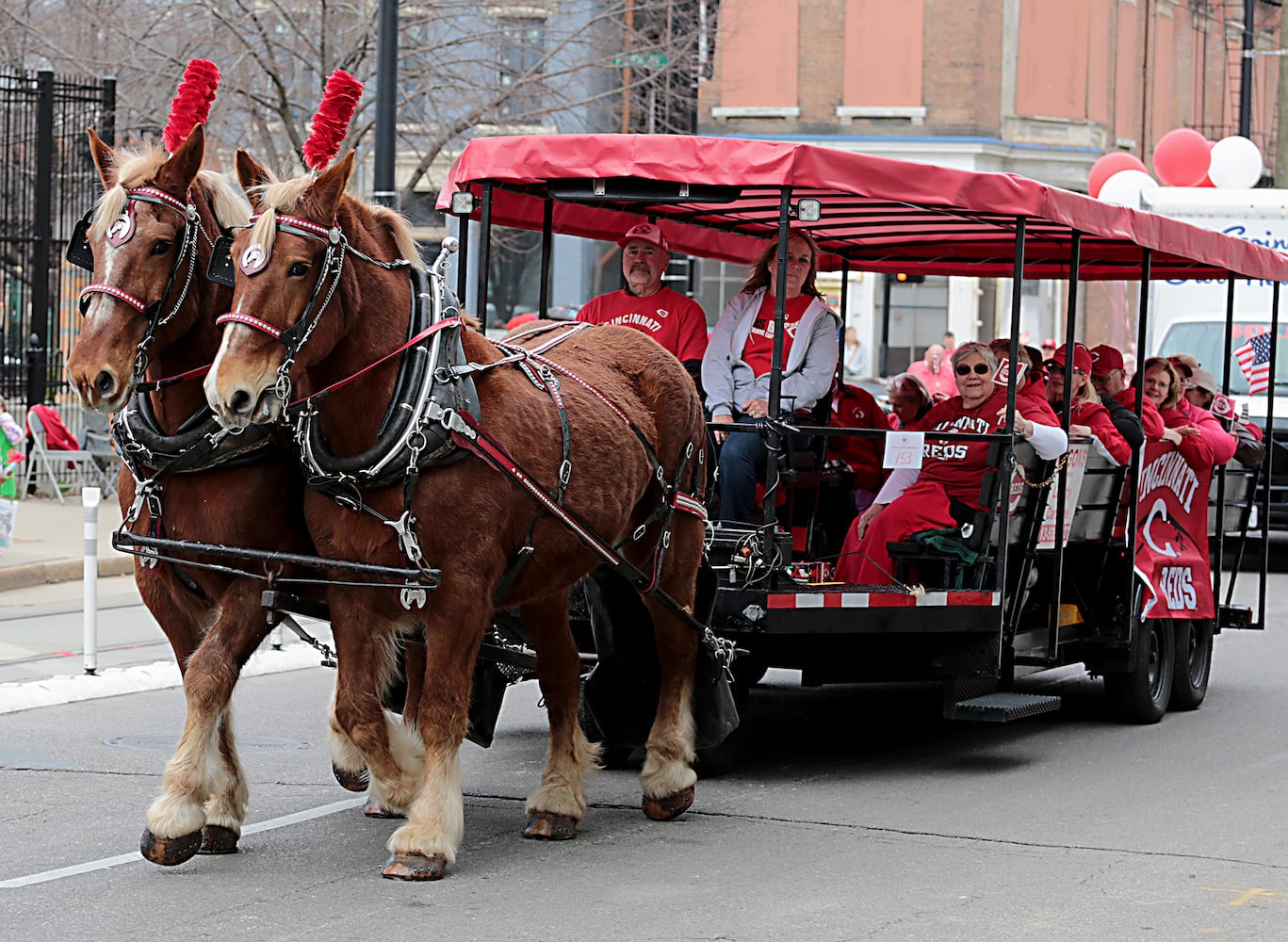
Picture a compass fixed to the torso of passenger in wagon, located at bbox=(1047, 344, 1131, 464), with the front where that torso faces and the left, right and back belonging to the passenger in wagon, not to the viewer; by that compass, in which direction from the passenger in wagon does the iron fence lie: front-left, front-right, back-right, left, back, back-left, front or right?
right

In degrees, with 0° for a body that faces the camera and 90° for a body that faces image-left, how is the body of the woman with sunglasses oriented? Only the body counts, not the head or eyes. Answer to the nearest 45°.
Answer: approximately 45°

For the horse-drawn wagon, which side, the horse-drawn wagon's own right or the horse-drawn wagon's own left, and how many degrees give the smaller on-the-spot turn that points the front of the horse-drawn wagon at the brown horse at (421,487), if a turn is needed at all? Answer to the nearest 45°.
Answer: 0° — it already faces it

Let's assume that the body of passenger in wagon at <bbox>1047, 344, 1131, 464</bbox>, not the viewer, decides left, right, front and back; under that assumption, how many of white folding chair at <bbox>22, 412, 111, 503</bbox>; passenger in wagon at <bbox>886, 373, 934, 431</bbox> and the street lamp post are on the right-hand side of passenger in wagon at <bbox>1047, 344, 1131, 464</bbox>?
3

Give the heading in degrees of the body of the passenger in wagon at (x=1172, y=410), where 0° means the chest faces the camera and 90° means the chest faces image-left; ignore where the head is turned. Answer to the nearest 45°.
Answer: approximately 45°

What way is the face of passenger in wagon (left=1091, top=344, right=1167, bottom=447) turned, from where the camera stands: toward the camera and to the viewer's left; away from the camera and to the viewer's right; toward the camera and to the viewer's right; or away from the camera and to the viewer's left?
toward the camera and to the viewer's left

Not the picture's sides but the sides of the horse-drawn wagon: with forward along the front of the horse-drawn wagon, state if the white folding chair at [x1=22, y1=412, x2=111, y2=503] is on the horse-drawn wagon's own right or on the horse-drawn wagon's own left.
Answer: on the horse-drawn wagon's own right

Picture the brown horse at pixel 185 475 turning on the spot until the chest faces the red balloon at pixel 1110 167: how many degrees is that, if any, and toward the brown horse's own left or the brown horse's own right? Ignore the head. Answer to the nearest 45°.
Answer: approximately 180°

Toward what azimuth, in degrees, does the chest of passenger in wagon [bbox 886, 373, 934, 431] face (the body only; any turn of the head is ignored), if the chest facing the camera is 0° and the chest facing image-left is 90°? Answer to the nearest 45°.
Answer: approximately 45°

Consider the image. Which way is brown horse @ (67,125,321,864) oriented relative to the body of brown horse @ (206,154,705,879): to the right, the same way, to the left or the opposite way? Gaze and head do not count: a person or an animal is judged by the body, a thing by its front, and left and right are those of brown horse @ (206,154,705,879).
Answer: the same way

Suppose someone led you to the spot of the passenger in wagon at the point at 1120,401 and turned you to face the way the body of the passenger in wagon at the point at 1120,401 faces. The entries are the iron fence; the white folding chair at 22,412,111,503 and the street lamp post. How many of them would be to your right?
3

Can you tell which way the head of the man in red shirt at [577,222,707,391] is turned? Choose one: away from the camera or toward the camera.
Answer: toward the camera

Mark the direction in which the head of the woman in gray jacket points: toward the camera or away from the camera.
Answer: toward the camera

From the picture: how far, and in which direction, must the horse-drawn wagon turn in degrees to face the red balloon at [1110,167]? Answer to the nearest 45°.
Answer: approximately 135° to its right

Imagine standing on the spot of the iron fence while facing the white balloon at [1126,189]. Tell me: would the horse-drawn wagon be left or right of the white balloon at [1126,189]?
right

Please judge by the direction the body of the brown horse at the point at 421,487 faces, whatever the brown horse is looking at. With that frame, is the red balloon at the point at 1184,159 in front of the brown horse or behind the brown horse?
behind

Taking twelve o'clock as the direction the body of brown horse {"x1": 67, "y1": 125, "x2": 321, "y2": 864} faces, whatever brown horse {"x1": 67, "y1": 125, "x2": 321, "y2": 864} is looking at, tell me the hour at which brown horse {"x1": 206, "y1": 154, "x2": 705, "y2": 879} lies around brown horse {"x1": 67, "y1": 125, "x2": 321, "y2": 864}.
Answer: brown horse {"x1": 206, "y1": 154, "x2": 705, "y2": 879} is roughly at 8 o'clock from brown horse {"x1": 67, "y1": 125, "x2": 321, "y2": 864}.

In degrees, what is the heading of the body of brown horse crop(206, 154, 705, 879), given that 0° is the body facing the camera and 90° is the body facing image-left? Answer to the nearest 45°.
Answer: approximately 45°
